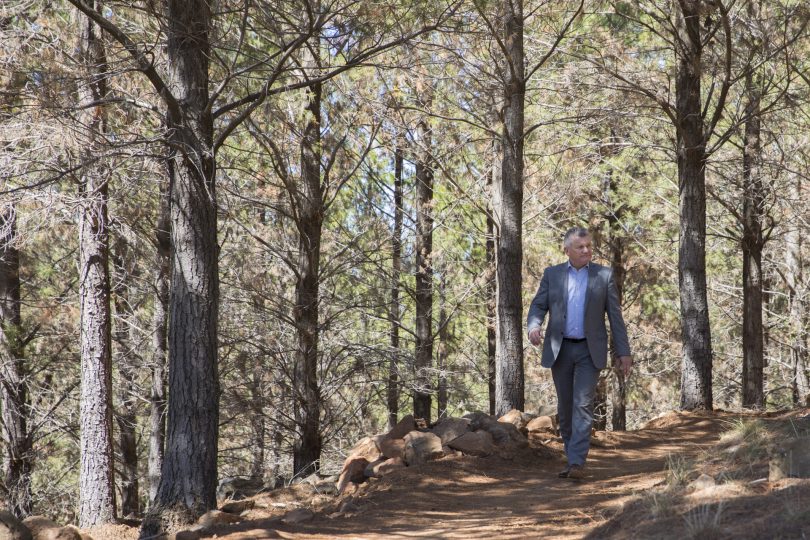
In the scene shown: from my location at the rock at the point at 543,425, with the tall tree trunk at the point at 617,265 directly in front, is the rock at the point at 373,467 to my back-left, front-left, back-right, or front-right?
back-left

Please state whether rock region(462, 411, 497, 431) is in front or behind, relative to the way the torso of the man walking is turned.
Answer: behind

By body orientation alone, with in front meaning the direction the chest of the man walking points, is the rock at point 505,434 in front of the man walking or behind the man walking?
behind

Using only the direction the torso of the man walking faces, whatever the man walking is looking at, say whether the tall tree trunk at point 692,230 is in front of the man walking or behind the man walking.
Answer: behind

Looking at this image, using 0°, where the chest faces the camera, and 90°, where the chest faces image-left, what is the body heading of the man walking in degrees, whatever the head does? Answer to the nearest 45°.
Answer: approximately 0°

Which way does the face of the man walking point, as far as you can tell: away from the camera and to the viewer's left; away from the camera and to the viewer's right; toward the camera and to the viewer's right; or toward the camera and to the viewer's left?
toward the camera and to the viewer's right

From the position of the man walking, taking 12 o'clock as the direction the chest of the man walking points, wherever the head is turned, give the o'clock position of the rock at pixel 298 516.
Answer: The rock is roughly at 2 o'clock from the man walking.

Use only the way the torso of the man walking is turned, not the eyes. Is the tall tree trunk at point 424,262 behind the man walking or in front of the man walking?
behind

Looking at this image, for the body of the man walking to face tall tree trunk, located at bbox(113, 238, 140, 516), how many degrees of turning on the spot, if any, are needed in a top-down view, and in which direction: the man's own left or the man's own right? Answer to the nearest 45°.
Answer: approximately 135° to the man's own right

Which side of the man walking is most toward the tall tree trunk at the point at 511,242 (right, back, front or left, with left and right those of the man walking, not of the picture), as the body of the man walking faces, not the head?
back
